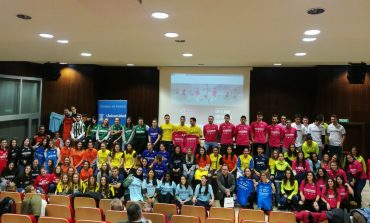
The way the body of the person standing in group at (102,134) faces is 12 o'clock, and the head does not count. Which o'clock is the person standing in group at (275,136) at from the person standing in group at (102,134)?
the person standing in group at (275,136) is roughly at 10 o'clock from the person standing in group at (102,134).

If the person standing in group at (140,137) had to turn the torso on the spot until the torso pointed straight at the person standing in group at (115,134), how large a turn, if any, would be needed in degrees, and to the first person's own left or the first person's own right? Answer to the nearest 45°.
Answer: approximately 135° to the first person's own right

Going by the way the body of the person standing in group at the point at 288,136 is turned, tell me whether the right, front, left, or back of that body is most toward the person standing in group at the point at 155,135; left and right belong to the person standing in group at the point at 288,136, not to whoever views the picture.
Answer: right

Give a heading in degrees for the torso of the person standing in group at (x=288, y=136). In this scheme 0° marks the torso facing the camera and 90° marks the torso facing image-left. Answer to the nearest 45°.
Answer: approximately 0°

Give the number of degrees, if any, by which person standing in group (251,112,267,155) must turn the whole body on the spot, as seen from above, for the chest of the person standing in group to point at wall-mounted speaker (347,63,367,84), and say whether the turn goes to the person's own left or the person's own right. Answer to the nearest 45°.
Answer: approximately 135° to the person's own left

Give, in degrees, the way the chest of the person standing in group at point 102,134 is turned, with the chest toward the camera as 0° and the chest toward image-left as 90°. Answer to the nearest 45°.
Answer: approximately 0°

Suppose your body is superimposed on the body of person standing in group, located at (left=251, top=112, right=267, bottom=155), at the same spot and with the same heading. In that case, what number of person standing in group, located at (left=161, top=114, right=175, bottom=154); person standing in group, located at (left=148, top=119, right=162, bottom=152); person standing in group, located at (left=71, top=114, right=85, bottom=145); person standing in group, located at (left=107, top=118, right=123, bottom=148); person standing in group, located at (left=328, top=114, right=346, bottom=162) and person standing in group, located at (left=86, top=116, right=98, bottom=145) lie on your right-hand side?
5
